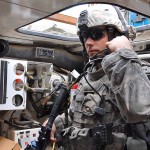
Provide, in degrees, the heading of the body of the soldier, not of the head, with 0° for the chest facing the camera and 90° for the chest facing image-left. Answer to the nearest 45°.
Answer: approximately 45°
